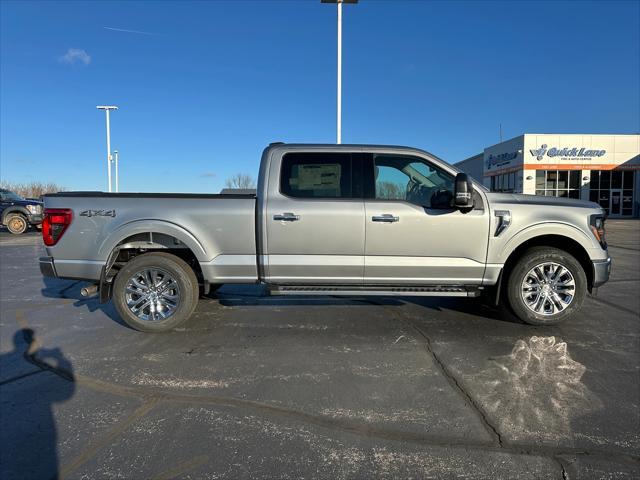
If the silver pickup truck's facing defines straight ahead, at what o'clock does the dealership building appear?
The dealership building is roughly at 10 o'clock from the silver pickup truck.

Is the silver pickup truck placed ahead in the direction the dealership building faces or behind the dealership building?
ahead

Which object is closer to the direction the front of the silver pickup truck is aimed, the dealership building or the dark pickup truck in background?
the dealership building

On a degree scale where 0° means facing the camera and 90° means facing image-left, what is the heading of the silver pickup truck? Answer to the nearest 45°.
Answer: approximately 270°

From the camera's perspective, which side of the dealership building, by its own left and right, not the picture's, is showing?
front

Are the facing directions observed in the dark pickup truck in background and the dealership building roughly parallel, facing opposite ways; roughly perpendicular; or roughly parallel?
roughly perpendicular

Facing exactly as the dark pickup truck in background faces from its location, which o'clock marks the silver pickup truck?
The silver pickup truck is roughly at 1 o'clock from the dark pickup truck in background.

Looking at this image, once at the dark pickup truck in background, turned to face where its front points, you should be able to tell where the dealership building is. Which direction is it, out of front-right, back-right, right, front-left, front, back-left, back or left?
front-left

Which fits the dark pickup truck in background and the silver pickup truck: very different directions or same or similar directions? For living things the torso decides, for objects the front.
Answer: same or similar directions

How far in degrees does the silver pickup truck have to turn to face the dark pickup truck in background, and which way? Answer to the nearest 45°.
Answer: approximately 135° to its left

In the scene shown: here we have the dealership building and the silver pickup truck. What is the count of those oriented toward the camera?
1

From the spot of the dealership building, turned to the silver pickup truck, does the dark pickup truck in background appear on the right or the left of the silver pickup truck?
right

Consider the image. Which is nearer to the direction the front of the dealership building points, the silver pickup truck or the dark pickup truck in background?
the silver pickup truck
